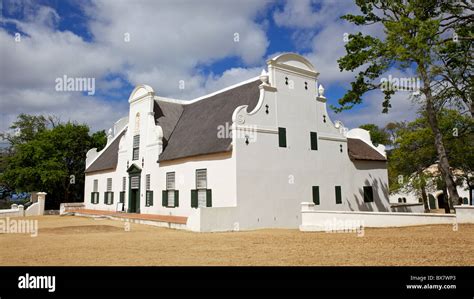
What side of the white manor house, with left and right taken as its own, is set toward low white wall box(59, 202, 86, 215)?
right

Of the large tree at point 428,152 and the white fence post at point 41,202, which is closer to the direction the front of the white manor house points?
the white fence post

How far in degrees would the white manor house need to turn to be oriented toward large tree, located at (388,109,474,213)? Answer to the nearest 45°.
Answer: approximately 180°

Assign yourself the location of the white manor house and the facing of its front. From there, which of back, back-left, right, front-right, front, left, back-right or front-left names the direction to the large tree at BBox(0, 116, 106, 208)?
right

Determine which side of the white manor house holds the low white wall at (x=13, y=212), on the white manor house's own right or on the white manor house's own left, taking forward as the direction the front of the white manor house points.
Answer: on the white manor house's own right

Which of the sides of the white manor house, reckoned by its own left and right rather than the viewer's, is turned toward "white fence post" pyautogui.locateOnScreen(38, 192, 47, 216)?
right

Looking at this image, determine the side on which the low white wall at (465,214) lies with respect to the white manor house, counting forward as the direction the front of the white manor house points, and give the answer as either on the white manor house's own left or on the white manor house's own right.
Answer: on the white manor house's own left

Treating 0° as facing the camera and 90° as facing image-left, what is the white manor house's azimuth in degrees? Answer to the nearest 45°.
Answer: approximately 45°

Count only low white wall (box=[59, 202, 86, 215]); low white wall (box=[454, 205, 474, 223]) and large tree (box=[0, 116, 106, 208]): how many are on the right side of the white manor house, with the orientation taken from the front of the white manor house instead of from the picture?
2
